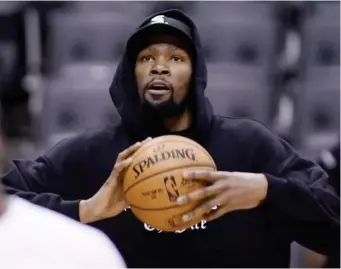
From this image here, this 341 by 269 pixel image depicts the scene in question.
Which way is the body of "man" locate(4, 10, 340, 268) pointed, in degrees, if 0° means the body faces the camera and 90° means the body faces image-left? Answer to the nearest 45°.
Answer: approximately 0°

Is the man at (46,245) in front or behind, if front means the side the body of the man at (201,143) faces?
in front
